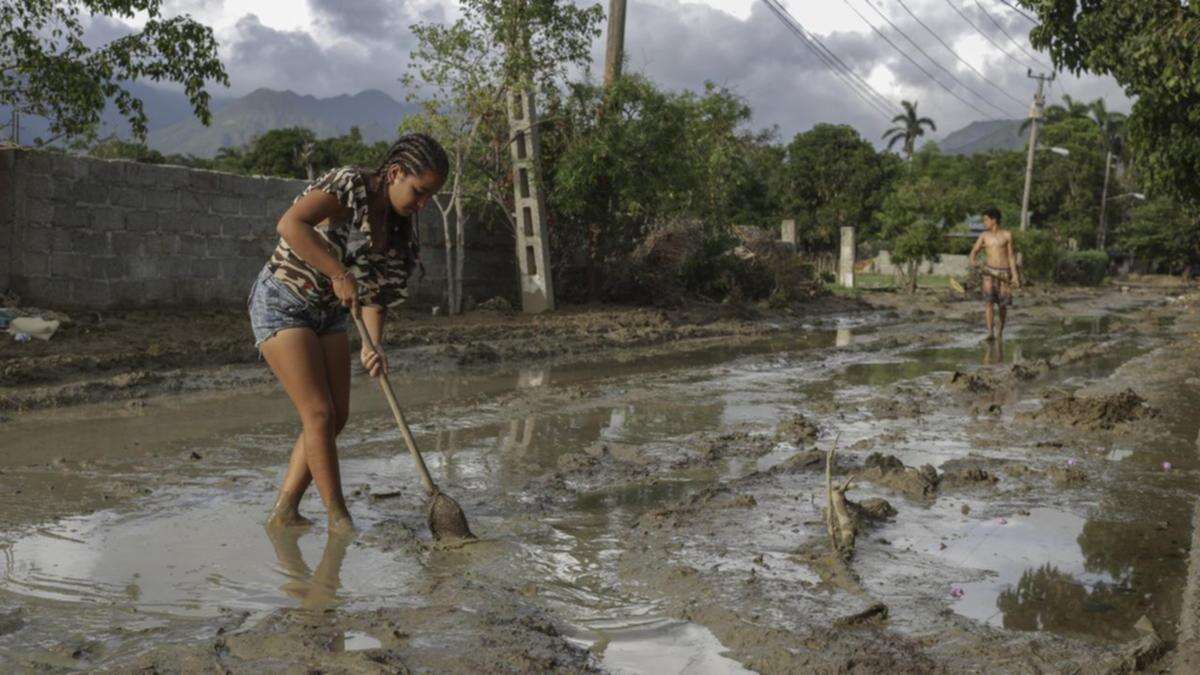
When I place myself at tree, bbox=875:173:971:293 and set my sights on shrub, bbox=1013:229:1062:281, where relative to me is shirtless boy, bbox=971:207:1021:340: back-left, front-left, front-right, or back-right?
back-right

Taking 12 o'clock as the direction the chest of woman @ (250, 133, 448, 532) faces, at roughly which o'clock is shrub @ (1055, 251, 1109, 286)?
The shrub is roughly at 9 o'clock from the woman.

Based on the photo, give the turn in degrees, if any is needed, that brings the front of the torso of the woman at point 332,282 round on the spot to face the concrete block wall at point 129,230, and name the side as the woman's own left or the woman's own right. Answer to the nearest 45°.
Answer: approximately 135° to the woman's own left

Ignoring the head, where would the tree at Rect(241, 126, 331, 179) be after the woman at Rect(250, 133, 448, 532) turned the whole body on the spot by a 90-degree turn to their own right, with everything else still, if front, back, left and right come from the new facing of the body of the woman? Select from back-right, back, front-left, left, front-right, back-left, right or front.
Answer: back-right

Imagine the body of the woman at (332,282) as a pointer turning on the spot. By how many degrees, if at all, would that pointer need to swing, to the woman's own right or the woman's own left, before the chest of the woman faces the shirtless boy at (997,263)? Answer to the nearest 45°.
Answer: approximately 90° to the woman's own left

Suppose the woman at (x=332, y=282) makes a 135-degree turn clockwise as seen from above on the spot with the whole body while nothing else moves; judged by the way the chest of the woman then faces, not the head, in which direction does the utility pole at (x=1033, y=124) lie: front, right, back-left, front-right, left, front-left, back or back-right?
back-right

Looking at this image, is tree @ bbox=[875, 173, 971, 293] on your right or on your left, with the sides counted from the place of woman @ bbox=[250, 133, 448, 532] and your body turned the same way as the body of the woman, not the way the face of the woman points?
on your left

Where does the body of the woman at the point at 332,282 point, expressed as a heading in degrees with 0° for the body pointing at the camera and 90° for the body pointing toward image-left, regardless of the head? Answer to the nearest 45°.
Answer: approximately 315°

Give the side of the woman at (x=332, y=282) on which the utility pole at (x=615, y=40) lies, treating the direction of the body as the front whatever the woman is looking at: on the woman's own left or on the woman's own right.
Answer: on the woman's own left

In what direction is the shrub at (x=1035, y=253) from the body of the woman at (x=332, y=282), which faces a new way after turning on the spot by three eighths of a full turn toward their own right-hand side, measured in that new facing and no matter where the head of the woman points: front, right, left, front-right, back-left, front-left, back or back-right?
back-right
